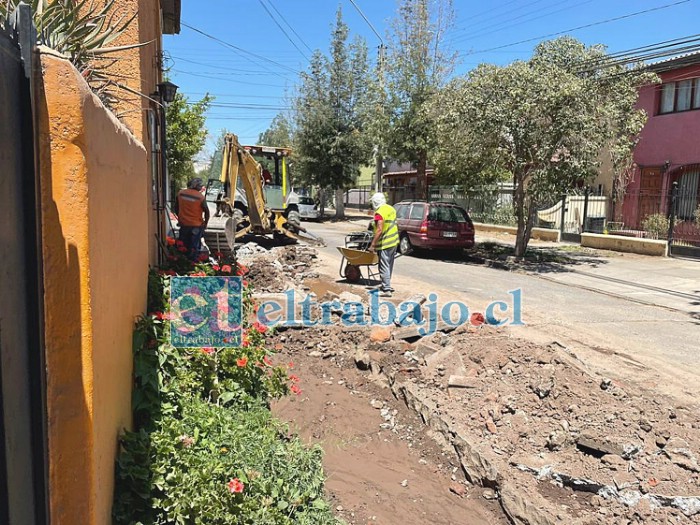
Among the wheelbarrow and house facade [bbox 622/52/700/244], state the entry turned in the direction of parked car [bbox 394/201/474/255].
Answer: the house facade

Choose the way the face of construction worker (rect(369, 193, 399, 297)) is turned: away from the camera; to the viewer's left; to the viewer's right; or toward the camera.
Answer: to the viewer's left

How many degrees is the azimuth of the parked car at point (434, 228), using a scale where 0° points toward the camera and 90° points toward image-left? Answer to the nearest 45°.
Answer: approximately 135°

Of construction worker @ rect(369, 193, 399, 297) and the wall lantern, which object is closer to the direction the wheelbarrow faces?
the wall lantern

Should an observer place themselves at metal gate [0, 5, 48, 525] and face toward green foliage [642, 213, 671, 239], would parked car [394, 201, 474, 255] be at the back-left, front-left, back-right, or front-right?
front-left

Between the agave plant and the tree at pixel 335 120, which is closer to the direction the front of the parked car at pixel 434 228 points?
the tree

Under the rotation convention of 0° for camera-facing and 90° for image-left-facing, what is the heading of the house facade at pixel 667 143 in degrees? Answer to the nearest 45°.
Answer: approximately 45°

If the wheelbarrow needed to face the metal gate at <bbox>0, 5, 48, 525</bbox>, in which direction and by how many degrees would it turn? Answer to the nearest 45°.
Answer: approximately 90° to its left

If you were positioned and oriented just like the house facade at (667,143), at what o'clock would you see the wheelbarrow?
The wheelbarrow is roughly at 11 o'clock from the house facade.

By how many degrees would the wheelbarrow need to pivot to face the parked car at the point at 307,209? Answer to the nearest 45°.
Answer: approximately 90° to its right

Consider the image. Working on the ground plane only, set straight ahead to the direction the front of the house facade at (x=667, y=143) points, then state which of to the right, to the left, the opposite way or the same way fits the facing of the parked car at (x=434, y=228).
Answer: to the right

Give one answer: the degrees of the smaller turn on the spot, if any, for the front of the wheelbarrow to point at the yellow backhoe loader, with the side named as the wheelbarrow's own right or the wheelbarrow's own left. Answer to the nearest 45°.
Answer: approximately 45° to the wheelbarrow's own right

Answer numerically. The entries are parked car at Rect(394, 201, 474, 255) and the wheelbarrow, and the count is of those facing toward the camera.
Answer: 0

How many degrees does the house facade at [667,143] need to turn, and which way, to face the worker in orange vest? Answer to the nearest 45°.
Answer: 0° — it already faces them

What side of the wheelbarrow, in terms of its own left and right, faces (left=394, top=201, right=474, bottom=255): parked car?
right

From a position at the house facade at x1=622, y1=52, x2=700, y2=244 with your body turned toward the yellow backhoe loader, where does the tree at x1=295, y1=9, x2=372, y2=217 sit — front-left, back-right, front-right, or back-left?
front-right

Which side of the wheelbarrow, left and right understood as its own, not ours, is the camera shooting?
left

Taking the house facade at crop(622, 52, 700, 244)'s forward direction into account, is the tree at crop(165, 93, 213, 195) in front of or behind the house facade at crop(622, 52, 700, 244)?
in front

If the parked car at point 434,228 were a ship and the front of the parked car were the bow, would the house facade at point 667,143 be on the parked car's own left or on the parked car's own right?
on the parked car's own right

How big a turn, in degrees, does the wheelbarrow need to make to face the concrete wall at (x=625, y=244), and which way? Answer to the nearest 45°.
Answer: approximately 135° to its right

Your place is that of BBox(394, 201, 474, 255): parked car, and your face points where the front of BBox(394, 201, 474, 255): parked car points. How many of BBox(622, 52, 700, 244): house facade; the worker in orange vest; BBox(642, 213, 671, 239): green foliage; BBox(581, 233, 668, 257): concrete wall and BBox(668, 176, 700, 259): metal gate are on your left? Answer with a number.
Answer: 1

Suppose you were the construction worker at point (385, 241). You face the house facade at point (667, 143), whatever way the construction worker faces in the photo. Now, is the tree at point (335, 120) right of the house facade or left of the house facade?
left
